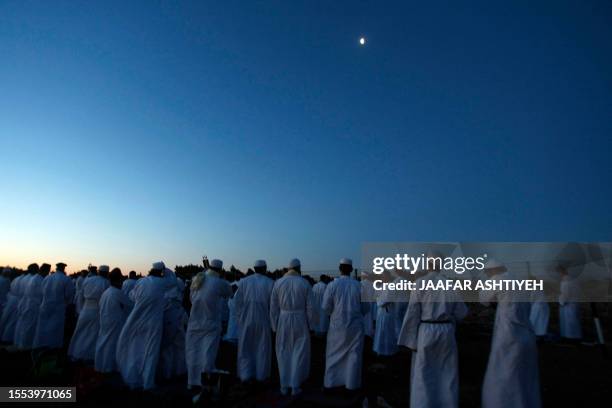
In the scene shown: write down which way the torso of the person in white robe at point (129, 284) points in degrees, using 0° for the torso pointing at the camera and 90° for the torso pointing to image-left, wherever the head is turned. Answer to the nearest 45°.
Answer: approximately 225°

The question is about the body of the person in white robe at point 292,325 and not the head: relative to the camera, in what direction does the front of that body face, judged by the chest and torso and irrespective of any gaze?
away from the camera

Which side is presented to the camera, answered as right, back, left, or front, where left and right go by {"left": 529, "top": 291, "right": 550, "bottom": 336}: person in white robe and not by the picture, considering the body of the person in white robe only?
back

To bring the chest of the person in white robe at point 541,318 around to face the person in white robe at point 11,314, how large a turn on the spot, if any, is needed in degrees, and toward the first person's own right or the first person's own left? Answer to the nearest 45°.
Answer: approximately 135° to the first person's own left

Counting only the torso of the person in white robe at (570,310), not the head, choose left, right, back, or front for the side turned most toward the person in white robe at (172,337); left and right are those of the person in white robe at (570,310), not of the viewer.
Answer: left

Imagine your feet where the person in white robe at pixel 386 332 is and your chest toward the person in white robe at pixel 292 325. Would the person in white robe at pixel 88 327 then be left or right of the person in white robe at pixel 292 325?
right

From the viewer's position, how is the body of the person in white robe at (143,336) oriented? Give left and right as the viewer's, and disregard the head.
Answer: facing away from the viewer and to the right of the viewer

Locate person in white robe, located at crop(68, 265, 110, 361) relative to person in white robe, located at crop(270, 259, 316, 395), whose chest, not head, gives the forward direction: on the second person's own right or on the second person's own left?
on the second person's own left

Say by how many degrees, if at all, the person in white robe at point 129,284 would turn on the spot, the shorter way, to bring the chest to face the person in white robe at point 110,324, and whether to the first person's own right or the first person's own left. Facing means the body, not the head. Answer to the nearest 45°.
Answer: approximately 135° to the first person's own right
